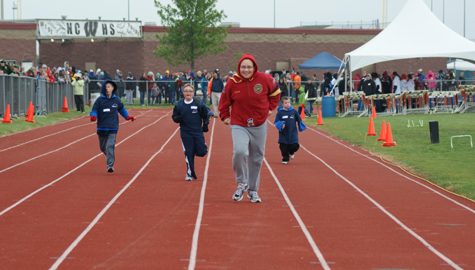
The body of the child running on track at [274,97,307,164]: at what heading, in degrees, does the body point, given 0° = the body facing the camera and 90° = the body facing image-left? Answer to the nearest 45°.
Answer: approximately 0°

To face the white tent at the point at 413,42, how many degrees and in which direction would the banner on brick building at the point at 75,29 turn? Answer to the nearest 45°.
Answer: approximately 45° to its left

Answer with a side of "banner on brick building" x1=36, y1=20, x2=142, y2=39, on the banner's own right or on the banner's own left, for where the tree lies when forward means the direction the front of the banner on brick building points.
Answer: on the banner's own left

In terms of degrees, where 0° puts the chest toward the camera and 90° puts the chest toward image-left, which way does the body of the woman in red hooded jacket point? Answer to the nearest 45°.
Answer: approximately 0°

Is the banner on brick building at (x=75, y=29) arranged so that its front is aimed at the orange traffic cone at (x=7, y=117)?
yes

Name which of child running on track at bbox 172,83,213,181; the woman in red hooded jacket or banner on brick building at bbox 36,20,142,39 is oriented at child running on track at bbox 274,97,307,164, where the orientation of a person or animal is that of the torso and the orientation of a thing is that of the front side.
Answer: the banner on brick building

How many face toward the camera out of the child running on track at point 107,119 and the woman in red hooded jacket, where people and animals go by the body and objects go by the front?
2
